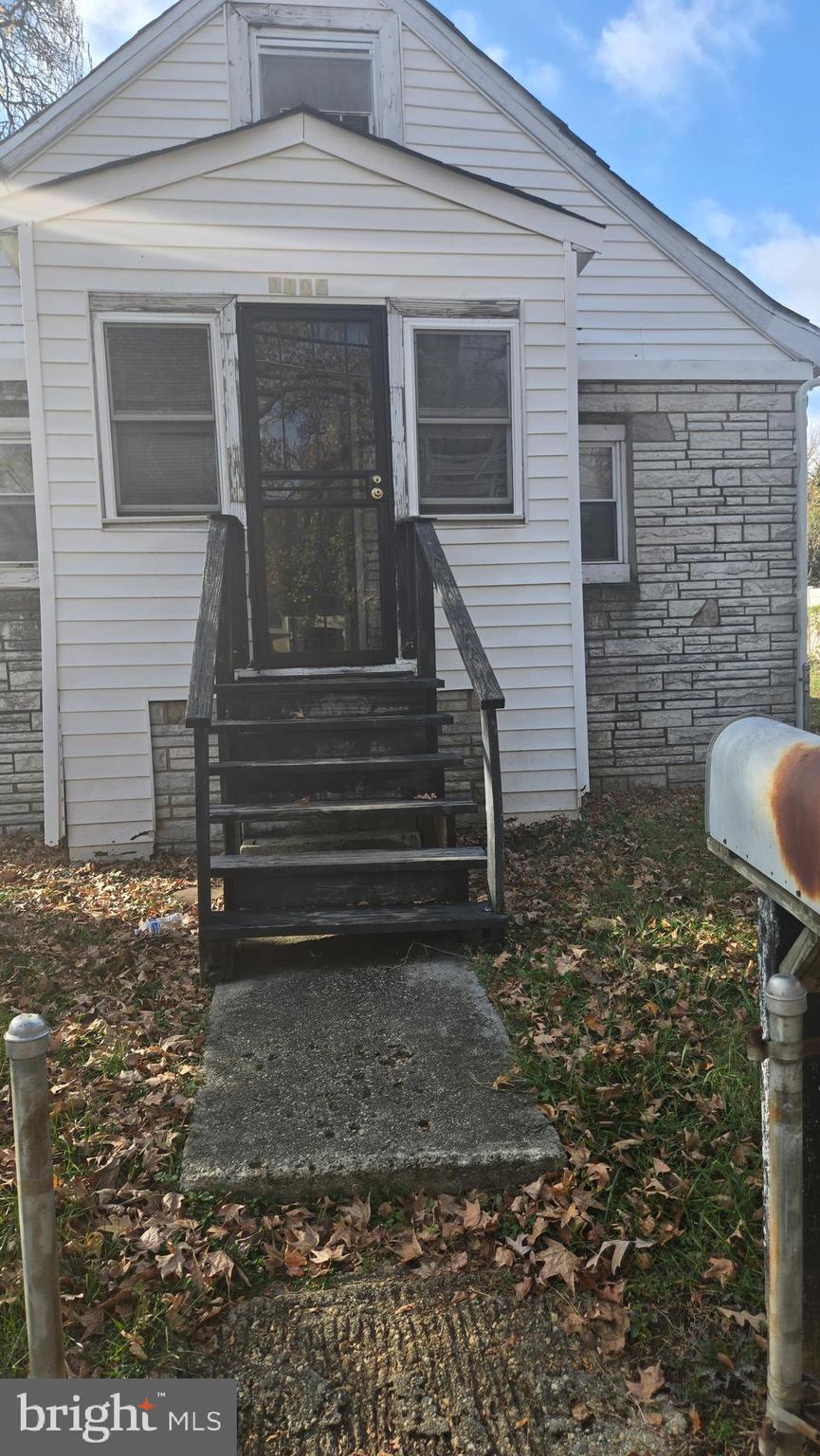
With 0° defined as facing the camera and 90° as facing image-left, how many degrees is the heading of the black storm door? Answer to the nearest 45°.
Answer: approximately 0°

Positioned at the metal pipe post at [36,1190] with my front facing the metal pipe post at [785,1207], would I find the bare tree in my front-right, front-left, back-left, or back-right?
back-left

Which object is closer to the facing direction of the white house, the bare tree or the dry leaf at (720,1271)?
the dry leaf

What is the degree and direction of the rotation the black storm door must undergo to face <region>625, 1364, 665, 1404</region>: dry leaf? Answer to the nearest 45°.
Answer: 0° — it already faces it

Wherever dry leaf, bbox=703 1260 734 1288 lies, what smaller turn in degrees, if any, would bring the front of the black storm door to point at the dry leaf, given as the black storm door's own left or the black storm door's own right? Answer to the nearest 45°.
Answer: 0° — it already faces it

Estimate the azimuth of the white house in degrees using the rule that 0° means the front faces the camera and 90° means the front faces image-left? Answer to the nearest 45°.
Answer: approximately 0°

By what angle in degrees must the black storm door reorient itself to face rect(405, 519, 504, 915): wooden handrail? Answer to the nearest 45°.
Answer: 0° — it already faces it
